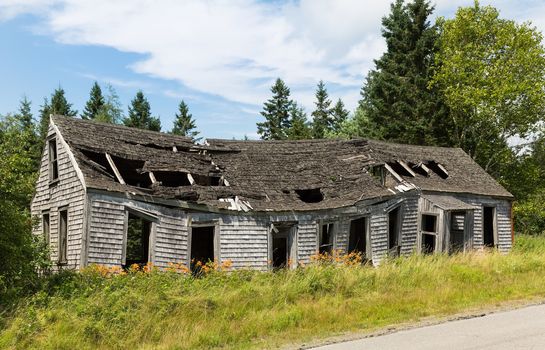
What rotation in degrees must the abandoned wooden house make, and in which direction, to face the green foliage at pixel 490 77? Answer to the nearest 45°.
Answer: approximately 135° to its left

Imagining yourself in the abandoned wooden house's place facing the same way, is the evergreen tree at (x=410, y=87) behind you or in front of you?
behind

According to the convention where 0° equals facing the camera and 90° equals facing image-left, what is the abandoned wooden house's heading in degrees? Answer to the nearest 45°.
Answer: approximately 0°
